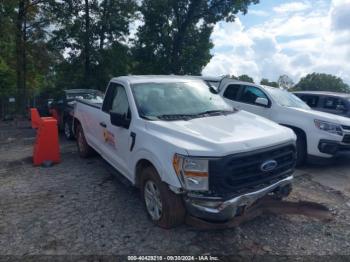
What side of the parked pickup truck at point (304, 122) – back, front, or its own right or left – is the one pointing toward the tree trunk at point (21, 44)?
back

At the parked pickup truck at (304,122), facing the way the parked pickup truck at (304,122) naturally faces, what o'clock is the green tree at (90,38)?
The green tree is roughly at 6 o'clock from the parked pickup truck.

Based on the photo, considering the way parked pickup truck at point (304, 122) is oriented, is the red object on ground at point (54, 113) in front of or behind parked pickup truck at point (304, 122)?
behind

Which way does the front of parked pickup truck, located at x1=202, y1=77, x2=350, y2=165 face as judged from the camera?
facing the viewer and to the right of the viewer

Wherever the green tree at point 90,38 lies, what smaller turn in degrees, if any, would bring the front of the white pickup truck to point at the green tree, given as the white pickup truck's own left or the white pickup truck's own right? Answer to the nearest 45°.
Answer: approximately 135° to the white pickup truck's own left

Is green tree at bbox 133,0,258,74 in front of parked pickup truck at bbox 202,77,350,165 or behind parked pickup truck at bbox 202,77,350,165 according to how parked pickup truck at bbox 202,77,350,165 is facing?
behind

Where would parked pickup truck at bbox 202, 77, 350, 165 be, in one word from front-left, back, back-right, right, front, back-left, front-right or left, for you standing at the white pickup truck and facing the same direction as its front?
left

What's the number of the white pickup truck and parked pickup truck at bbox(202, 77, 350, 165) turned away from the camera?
0

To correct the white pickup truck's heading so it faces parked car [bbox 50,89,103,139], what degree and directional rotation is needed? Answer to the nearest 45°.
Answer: approximately 180°

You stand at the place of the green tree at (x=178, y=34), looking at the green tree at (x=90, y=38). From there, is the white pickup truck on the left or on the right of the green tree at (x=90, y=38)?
left

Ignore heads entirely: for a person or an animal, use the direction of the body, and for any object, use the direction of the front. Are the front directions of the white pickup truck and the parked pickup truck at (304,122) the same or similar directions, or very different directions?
same or similar directions

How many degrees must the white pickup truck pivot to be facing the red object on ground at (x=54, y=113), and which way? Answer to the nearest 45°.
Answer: approximately 180°
